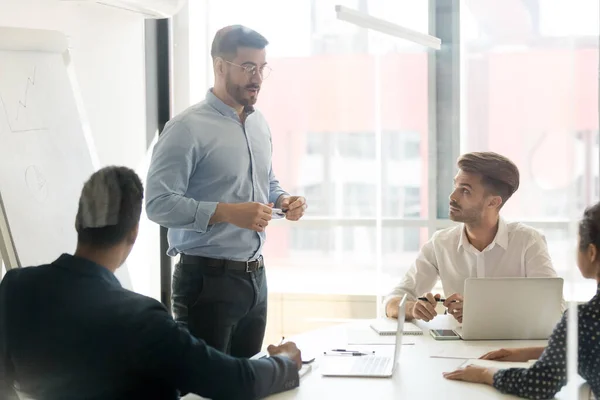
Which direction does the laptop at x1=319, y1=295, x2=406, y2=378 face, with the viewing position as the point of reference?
facing to the left of the viewer

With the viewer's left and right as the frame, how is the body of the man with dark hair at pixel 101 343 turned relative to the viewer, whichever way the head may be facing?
facing away from the viewer and to the right of the viewer

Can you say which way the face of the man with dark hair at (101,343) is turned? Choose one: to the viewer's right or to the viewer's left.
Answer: to the viewer's right

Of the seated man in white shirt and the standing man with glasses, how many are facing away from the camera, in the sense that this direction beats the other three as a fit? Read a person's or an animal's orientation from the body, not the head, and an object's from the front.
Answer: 0

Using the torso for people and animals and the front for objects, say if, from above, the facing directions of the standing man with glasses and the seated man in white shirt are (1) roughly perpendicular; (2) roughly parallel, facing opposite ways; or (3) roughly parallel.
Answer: roughly perpendicular

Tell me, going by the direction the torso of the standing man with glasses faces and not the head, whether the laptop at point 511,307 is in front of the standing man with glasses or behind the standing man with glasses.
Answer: in front

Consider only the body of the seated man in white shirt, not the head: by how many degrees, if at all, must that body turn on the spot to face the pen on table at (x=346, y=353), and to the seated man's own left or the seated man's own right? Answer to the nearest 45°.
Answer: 0° — they already face it

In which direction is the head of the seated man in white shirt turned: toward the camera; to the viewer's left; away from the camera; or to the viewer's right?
to the viewer's left

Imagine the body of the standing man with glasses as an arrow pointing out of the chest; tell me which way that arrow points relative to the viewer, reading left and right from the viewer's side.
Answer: facing the viewer and to the right of the viewer

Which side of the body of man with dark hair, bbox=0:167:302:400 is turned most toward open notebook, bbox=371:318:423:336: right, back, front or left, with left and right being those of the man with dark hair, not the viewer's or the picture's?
front

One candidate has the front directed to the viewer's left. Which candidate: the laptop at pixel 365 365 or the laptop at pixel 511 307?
the laptop at pixel 365 365

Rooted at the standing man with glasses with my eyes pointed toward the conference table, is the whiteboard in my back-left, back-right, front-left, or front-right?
back-right

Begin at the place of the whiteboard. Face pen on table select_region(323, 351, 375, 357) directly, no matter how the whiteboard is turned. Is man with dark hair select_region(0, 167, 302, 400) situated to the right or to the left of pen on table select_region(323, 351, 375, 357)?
right

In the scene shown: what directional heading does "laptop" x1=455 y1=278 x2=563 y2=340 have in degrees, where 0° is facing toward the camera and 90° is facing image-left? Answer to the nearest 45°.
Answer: approximately 180°

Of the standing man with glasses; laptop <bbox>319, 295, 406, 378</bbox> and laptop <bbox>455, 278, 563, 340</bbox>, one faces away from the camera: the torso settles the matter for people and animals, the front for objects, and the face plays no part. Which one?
laptop <bbox>455, 278, 563, 340</bbox>
